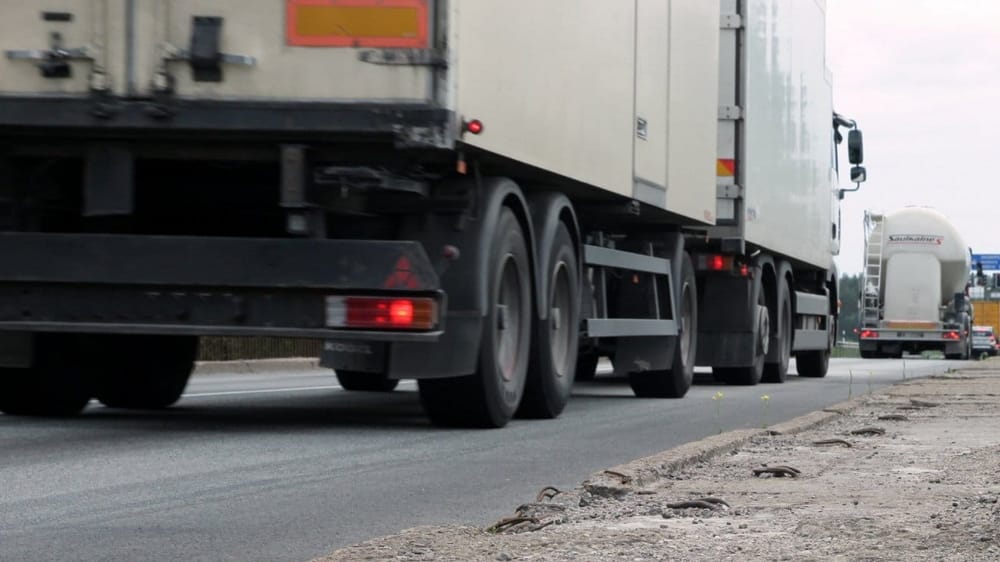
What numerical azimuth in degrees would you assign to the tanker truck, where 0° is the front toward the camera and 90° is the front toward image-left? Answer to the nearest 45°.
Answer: approximately 180°

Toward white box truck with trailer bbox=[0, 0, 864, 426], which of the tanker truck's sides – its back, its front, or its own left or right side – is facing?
back
